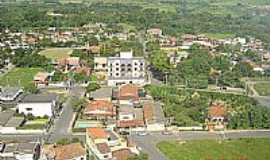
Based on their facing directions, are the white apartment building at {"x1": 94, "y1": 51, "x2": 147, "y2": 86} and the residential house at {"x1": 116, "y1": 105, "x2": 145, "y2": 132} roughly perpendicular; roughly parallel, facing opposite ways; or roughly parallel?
roughly parallel

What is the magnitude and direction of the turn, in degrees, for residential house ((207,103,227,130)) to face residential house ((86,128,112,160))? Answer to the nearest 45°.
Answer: approximately 45° to its right

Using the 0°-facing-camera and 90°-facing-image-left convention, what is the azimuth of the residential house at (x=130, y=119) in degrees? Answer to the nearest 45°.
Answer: approximately 0°

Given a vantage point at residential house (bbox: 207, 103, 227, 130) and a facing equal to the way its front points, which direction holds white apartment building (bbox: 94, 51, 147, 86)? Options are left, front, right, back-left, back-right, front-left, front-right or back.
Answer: back-right

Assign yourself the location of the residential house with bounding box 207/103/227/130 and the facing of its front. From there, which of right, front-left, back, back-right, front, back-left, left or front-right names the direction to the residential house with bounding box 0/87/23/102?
right

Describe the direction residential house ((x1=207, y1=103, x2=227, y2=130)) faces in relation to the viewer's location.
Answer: facing the viewer

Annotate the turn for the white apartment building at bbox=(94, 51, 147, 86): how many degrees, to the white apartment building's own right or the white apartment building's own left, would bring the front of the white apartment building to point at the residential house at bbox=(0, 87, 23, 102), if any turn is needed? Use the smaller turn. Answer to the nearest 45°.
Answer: approximately 45° to the white apartment building's own right

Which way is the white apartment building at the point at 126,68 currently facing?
toward the camera

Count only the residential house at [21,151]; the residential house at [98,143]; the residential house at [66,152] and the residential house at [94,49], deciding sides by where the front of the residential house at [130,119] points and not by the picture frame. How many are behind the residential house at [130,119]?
1

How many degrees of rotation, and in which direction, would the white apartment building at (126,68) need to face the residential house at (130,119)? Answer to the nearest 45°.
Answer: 0° — it already faces it
